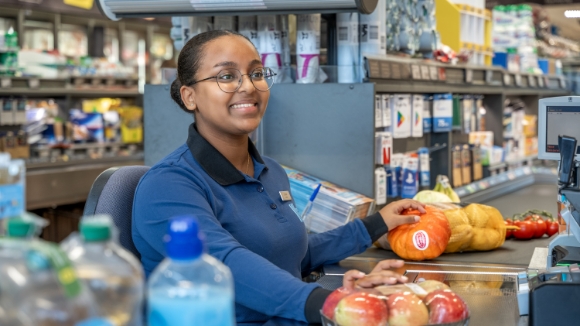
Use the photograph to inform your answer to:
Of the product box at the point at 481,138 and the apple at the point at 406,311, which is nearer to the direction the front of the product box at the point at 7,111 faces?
the apple

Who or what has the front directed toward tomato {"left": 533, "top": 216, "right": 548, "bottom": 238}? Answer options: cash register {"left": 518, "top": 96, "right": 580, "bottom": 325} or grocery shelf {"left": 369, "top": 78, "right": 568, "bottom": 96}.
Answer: the grocery shelf

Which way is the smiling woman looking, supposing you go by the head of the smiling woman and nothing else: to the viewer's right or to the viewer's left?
to the viewer's right

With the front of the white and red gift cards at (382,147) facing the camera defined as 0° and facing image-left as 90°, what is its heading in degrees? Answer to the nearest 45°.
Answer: approximately 315°

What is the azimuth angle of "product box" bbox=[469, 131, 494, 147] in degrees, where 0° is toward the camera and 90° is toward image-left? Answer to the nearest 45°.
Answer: approximately 45°

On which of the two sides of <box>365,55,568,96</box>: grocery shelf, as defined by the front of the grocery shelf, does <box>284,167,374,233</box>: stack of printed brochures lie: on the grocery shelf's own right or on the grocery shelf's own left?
on the grocery shelf's own right

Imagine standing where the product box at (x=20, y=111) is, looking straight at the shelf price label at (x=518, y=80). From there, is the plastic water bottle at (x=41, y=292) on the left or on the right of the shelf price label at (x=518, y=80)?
right

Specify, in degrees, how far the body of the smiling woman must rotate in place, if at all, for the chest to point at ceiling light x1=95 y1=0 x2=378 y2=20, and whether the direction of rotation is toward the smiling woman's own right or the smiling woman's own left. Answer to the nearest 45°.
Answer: approximately 135° to the smiling woman's own left

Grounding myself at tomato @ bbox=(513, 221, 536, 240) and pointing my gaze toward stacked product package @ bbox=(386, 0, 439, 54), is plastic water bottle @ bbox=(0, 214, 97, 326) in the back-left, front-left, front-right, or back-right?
back-left

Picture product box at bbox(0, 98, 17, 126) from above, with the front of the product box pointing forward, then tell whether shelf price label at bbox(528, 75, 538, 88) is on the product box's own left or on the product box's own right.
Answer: on the product box's own left

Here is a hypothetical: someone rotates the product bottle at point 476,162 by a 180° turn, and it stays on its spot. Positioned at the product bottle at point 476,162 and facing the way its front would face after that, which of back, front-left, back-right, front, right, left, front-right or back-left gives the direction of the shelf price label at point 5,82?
front-left
